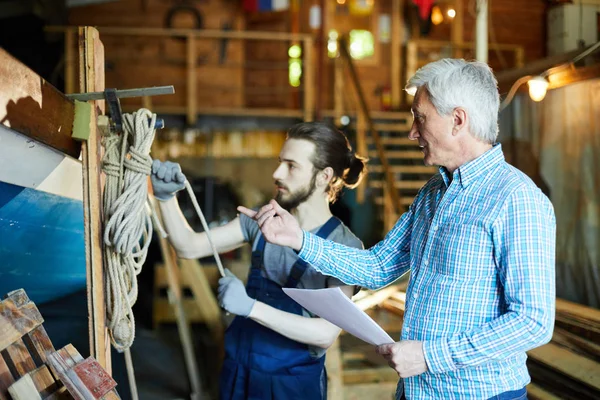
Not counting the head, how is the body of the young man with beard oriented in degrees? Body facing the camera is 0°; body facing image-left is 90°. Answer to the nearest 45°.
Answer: approximately 45°

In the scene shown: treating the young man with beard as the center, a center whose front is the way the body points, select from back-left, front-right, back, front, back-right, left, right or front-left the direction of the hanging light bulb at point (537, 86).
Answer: back

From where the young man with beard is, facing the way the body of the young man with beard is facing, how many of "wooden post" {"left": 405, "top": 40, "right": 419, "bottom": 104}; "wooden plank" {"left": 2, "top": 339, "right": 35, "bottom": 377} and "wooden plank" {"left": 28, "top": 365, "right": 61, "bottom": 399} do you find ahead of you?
2

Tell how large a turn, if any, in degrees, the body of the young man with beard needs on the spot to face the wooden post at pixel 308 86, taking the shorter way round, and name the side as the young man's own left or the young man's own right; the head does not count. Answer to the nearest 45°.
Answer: approximately 135° to the young man's own right

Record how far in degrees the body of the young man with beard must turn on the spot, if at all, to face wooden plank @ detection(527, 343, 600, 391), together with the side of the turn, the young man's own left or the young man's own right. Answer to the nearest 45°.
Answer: approximately 180°

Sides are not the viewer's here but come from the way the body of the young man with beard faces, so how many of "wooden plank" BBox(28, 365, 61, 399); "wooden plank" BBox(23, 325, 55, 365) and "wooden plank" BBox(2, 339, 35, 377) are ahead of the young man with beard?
3

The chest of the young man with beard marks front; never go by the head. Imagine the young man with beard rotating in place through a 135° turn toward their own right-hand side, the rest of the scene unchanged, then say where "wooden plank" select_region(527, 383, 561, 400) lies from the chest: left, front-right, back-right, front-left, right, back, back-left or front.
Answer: front-right
